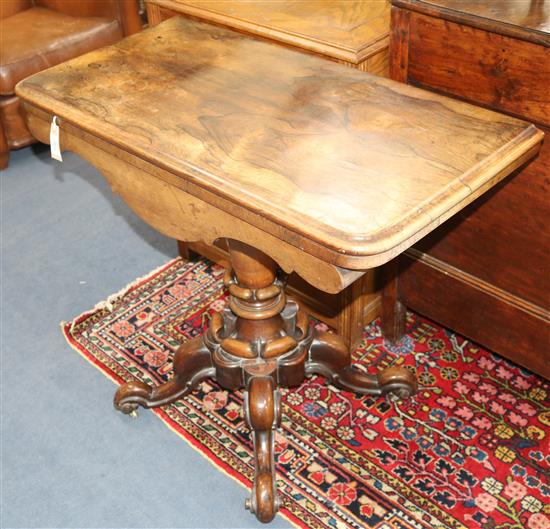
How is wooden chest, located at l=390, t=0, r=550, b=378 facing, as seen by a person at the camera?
facing the viewer and to the left of the viewer

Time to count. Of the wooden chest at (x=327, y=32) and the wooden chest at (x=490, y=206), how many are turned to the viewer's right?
0

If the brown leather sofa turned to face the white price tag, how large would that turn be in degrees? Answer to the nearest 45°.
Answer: approximately 45° to its right

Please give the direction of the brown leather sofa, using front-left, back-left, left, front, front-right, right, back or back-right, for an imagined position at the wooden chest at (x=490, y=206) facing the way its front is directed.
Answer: right

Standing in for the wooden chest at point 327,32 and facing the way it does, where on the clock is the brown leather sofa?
The brown leather sofa is roughly at 3 o'clock from the wooden chest.

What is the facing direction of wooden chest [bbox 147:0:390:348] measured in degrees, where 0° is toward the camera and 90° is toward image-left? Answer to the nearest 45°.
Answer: approximately 45°

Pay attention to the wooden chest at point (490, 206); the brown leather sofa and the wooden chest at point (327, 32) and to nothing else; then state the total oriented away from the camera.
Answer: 0

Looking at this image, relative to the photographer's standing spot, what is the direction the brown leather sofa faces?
facing the viewer and to the right of the viewer
